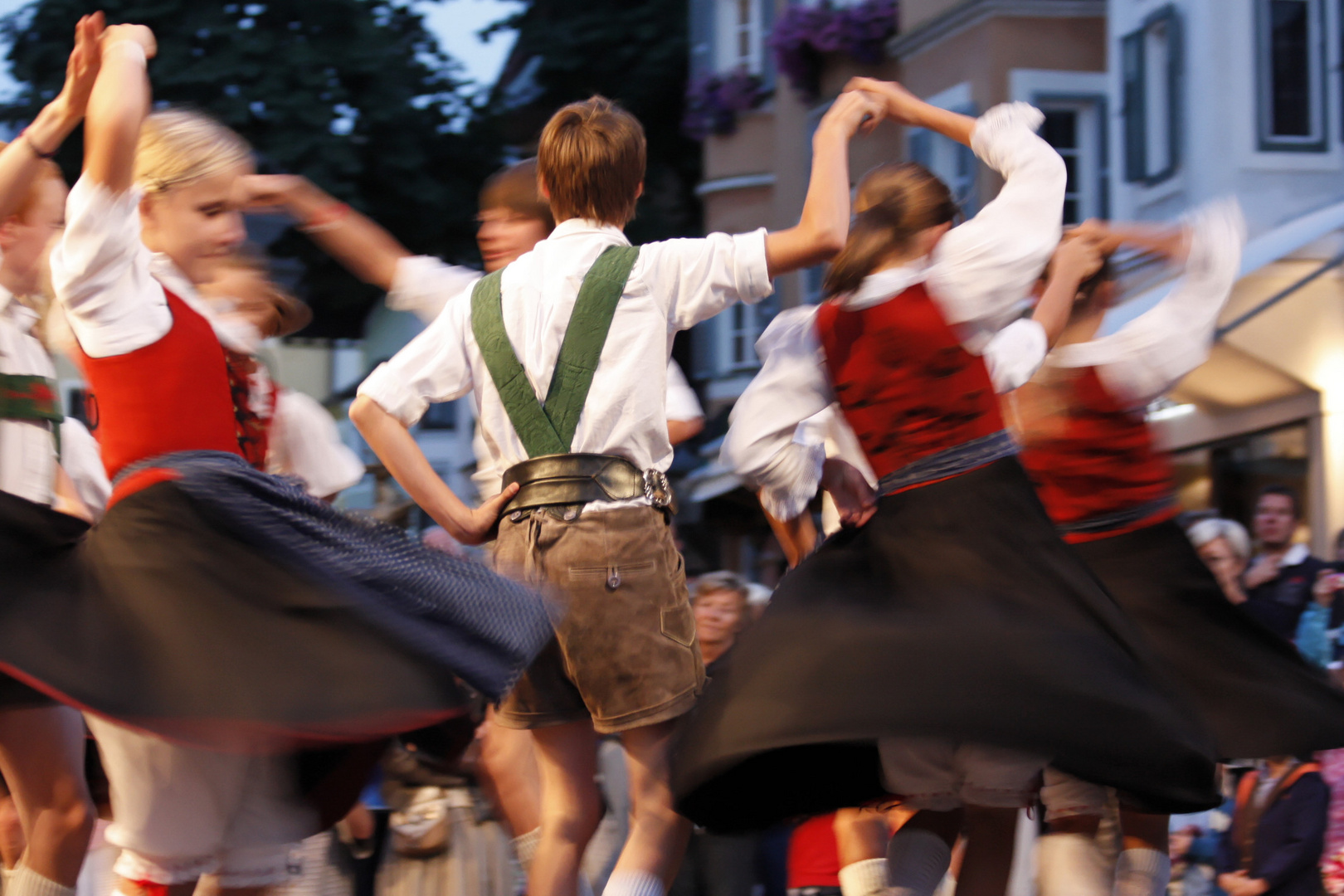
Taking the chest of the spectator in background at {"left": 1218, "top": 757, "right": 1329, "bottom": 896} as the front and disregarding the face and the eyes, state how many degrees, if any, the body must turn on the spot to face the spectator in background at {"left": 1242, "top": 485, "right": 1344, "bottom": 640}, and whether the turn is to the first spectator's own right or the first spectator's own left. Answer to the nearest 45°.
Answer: approximately 135° to the first spectator's own right

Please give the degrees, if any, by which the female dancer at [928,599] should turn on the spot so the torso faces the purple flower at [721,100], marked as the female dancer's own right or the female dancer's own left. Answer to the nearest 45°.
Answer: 0° — they already face it

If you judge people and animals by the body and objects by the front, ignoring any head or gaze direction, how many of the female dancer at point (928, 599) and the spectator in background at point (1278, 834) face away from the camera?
1

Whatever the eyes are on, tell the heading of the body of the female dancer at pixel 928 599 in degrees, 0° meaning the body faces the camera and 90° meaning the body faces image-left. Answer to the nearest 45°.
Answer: approximately 180°

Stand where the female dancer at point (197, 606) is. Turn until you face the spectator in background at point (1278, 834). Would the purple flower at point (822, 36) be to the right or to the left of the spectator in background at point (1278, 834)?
left

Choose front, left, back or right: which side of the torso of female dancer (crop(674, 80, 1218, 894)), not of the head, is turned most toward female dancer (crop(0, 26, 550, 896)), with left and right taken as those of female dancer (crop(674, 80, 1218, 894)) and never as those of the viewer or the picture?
left

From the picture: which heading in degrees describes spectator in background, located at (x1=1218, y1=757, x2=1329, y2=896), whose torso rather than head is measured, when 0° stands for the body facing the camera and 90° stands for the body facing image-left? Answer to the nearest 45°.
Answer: approximately 45°

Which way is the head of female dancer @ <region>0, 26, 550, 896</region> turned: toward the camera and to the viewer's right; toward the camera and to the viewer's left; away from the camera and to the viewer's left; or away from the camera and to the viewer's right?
toward the camera and to the viewer's right

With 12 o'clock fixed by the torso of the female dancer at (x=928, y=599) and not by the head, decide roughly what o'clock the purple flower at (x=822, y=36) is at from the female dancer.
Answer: The purple flower is roughly at 12 o'clock from the female dancer.

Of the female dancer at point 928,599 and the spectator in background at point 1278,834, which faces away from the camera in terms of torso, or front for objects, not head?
the female dancer

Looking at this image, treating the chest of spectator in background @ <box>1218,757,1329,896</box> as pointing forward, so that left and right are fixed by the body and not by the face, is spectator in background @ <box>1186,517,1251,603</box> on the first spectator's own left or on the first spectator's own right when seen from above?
on the first spectator's own right

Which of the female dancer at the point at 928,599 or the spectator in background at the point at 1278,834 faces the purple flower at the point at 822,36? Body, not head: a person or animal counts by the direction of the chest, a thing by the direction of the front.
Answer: the female dancer

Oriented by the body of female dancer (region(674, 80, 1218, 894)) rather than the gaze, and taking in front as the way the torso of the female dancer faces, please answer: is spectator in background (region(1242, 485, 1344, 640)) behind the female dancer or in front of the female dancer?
in front

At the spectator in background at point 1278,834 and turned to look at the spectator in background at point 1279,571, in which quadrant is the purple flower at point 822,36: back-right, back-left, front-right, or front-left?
front-left

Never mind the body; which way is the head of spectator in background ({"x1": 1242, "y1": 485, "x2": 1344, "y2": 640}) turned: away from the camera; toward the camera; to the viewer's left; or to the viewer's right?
toward the camera
